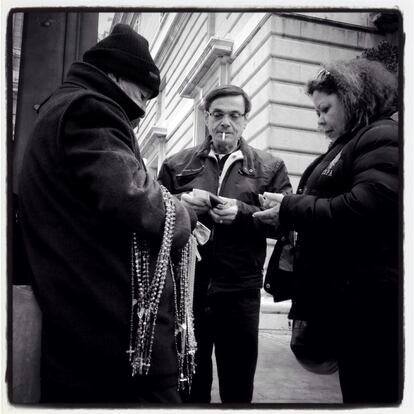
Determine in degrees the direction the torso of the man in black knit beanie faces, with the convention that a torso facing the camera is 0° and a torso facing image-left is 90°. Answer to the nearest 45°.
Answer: approximately 270°

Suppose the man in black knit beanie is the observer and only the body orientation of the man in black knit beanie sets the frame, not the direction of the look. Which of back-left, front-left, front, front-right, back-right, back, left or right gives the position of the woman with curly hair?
front

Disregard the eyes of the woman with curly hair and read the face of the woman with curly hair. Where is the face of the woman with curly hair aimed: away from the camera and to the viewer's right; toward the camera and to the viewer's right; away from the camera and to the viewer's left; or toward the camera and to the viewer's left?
toward the camera and to the viewer's left

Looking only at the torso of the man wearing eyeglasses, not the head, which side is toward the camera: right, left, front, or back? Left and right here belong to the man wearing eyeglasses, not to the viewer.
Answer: front

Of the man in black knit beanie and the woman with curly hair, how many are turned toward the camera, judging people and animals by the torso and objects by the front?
0

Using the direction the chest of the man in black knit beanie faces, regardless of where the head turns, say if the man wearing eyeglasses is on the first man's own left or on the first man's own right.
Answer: on the first man's own left

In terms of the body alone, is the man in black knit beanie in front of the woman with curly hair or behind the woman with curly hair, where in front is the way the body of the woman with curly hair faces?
in front

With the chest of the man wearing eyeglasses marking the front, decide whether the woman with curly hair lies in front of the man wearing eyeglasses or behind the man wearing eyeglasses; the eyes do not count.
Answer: in front

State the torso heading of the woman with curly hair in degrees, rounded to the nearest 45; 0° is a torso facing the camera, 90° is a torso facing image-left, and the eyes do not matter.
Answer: approximately 90°

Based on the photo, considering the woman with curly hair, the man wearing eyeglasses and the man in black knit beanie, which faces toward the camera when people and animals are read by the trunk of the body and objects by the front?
the man wearing eyeglasses

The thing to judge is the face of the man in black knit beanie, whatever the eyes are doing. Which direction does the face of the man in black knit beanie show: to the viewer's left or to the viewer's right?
to the viewer's right
